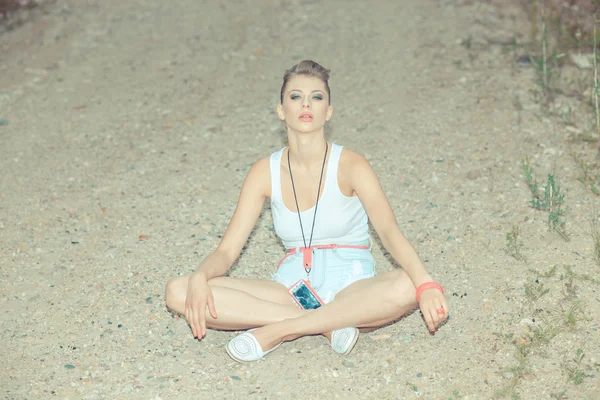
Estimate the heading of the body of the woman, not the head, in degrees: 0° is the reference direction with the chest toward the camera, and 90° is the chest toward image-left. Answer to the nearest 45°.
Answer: approximately 0°

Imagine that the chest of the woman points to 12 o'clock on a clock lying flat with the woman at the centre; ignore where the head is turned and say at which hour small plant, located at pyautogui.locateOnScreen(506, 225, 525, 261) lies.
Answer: The small plant is roughly at 8 o'clock from the woman.

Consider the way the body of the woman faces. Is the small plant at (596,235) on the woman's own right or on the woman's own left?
on the woman's own left

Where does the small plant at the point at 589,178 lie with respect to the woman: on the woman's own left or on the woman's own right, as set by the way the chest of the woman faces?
on the woman's own left

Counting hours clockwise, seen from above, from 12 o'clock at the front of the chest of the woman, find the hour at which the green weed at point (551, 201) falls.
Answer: The green weed is roughly at 8 o'clock from the woman.

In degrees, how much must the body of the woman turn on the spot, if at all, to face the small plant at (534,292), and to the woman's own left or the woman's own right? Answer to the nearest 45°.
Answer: approximately 90° to the woman's own left

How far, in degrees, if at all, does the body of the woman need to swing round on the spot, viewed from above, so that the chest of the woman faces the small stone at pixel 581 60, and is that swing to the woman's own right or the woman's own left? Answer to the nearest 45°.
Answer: approximately 135° to the woman's own left

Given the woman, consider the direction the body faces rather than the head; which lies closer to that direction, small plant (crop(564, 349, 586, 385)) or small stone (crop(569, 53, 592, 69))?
the small plant

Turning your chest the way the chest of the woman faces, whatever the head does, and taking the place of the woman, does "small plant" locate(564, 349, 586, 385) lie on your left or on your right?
on your left
